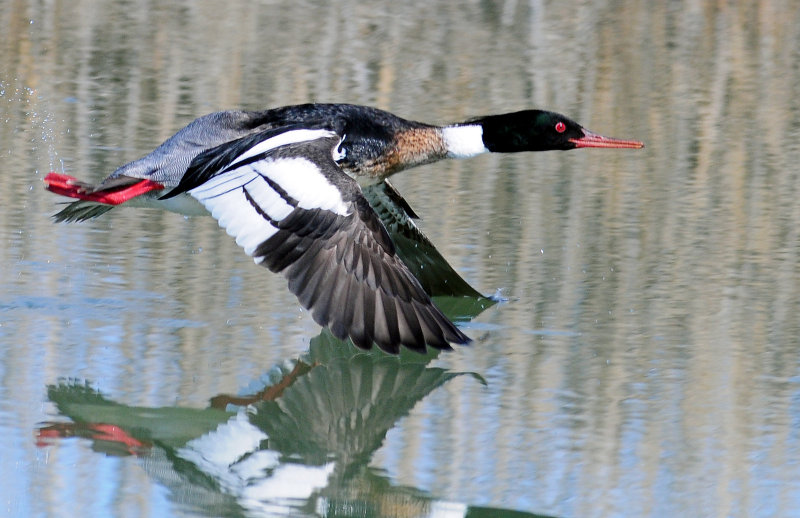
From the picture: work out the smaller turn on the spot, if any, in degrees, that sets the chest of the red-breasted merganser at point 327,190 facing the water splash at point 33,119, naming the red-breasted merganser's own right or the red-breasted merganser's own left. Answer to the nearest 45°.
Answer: approximately 135° to the red-breasted merganser's own left

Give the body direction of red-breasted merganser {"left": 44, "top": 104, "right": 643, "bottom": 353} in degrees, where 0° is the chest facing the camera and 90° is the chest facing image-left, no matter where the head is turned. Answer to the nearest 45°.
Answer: approximately 270°
